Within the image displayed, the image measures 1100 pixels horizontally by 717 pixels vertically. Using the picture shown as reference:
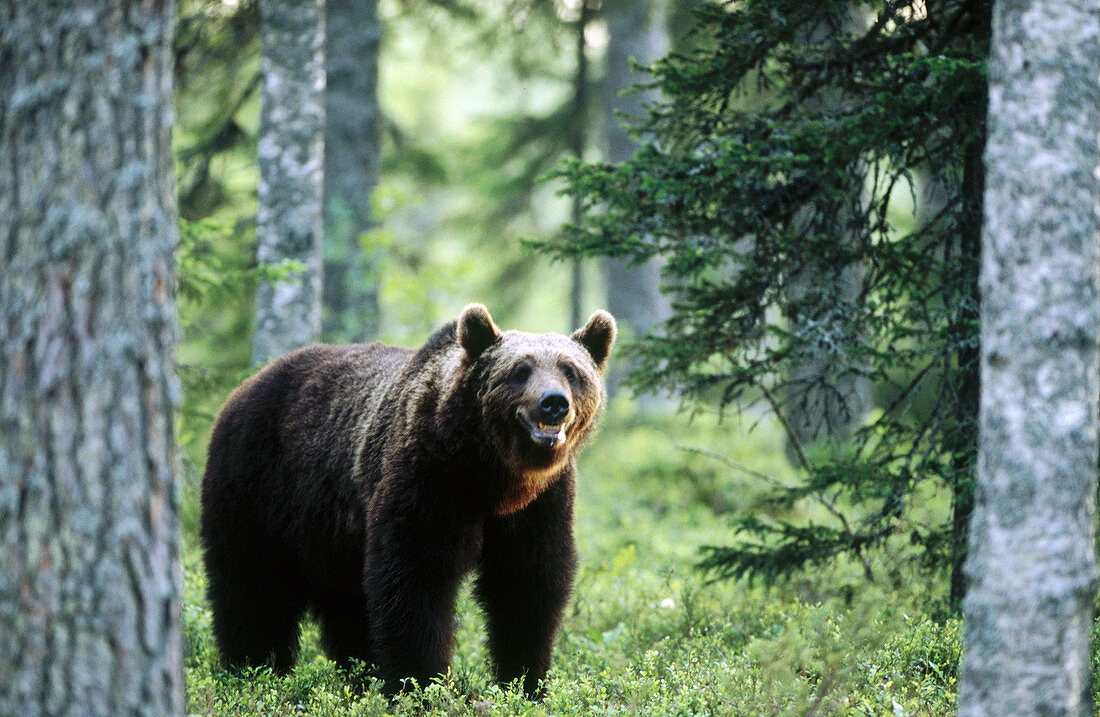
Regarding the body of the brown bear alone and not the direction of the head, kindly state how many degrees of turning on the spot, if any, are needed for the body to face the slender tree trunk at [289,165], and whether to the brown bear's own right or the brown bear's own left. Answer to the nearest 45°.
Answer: approximately 135° to the brown bear's own left

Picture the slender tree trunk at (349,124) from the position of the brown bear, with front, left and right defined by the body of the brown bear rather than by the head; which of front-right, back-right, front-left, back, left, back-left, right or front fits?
back-left

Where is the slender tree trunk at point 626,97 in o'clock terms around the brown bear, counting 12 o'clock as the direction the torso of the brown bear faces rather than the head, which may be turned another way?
The slender tree trunk is roughly at 8 o'clock from the brown bear.

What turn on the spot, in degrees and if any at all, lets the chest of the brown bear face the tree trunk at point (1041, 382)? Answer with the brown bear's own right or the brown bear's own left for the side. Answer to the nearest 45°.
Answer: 0° — it already faces it

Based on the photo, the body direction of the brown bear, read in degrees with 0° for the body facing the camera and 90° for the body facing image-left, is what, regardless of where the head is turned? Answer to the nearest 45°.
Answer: approximately 315°

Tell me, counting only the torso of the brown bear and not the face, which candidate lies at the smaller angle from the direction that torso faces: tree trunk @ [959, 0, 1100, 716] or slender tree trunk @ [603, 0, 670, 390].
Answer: the tree trunk

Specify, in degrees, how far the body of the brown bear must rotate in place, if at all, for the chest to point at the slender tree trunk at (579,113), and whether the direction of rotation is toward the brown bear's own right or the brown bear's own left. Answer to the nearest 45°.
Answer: approximately 135° to the brown bear's own left
